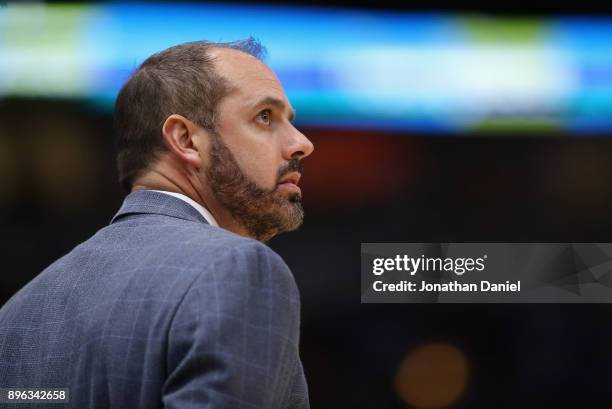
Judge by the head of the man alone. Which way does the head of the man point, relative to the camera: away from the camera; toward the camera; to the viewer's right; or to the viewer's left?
to the viewer's right

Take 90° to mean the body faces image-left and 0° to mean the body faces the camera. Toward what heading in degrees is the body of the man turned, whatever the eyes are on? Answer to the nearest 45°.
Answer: approximately 225°
